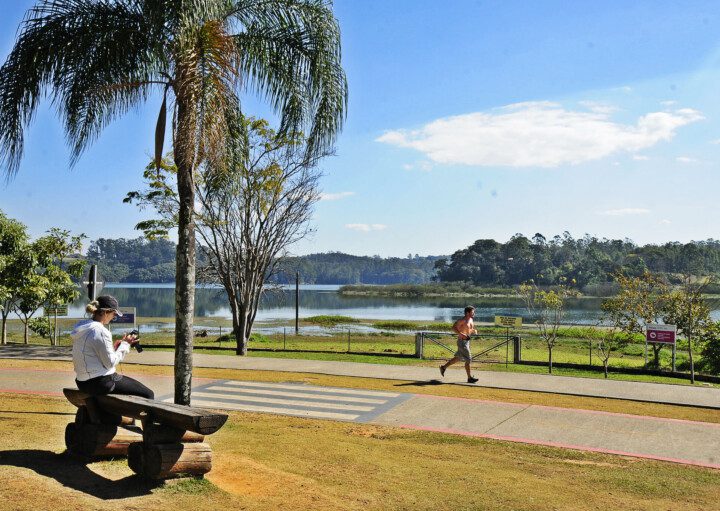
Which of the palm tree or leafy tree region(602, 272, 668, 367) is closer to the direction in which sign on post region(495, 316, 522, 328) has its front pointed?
the palm tree

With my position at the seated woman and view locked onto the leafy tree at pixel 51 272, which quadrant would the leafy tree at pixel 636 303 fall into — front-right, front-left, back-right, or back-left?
front-right

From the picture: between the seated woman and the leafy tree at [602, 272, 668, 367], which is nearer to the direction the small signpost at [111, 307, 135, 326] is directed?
the seated woman

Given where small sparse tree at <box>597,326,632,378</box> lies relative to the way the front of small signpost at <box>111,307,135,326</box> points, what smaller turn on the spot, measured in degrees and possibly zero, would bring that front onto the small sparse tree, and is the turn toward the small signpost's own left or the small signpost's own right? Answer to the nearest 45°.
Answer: approximately 90° to the small signpost's own left

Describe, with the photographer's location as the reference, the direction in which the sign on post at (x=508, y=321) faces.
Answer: facing the viewer

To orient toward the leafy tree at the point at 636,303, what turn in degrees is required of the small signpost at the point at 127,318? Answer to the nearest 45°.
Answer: approximately 90° to its left

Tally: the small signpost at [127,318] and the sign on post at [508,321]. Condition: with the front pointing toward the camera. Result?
2

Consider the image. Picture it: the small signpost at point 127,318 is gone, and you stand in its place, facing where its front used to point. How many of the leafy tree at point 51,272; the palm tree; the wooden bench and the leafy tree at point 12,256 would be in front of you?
2

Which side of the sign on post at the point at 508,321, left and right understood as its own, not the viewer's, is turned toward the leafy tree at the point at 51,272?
right

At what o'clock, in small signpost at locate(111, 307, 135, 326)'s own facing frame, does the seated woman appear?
The seated woman is roughly at 12 o'clock from the small signpost.

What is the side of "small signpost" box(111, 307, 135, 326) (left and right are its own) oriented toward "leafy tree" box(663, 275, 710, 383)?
left

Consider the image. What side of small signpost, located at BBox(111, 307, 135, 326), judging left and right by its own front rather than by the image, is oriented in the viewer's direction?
front

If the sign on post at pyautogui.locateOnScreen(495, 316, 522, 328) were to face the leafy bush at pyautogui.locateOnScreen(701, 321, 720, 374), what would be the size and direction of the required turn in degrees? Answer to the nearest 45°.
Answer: approximately 135° to its left

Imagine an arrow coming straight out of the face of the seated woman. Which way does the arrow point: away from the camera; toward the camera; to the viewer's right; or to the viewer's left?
to the viewer's right

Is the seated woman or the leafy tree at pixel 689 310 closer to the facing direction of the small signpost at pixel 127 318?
the seated woman
